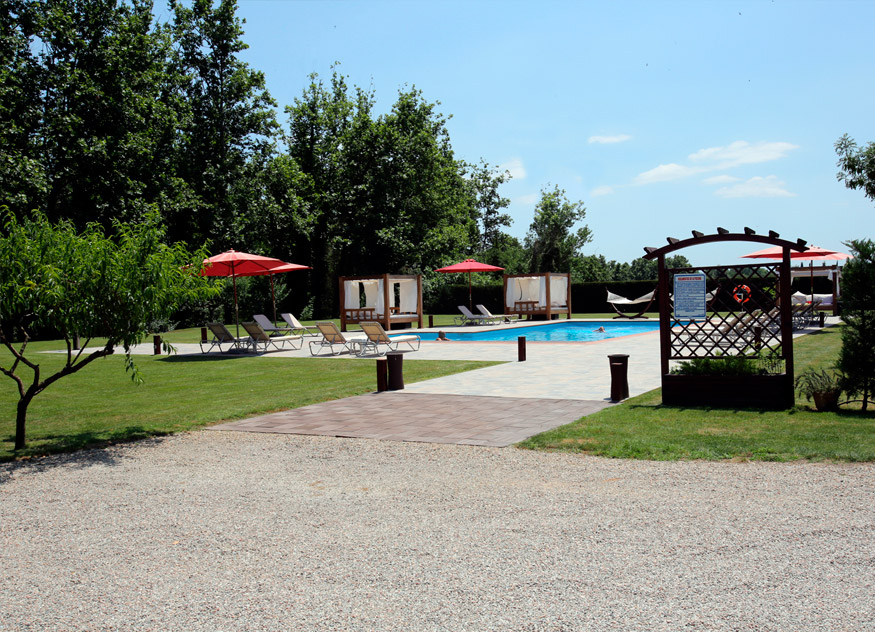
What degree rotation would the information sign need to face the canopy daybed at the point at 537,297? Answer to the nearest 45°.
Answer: approximately 180°

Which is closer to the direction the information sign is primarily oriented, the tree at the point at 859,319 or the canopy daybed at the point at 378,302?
the tree

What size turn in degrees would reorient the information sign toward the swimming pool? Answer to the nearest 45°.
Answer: approximately 180°

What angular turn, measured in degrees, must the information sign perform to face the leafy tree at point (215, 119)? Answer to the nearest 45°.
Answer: approximately 135° to its right

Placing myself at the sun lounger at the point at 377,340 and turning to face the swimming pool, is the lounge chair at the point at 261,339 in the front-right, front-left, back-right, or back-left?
back-left

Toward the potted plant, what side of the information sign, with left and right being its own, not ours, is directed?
left

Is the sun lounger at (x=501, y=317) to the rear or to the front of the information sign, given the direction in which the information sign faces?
to the rear

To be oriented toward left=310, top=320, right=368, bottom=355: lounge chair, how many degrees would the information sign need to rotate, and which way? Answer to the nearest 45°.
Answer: approximately 135° to its right

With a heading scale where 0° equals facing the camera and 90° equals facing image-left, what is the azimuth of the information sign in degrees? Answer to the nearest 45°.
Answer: approximately 0°
